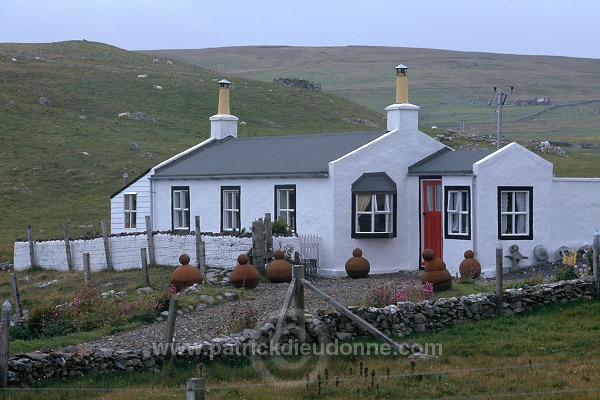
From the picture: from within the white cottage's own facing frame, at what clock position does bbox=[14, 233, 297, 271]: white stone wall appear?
The white stone wall is roughly at 2 o'clock from the white cottage.

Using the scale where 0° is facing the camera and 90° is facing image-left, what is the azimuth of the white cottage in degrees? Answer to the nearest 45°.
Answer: approximately 45°

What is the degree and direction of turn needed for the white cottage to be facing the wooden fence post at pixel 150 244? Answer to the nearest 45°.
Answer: approximately 45° to its right

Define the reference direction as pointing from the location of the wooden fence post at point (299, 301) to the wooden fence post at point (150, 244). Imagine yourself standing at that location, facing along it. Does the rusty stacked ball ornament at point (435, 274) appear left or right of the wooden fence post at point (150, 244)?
right

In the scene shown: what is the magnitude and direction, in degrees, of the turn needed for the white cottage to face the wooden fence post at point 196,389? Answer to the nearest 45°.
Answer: approximately 45° to its left

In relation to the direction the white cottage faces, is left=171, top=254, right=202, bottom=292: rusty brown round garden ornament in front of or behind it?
in front

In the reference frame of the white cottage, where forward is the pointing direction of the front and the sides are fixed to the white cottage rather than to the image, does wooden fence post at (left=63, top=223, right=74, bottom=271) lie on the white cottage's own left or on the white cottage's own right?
on the white cottage's own right

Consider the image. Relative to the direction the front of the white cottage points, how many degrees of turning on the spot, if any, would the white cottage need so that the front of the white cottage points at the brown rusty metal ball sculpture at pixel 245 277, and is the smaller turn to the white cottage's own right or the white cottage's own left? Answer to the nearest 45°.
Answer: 0° — it already faces it
